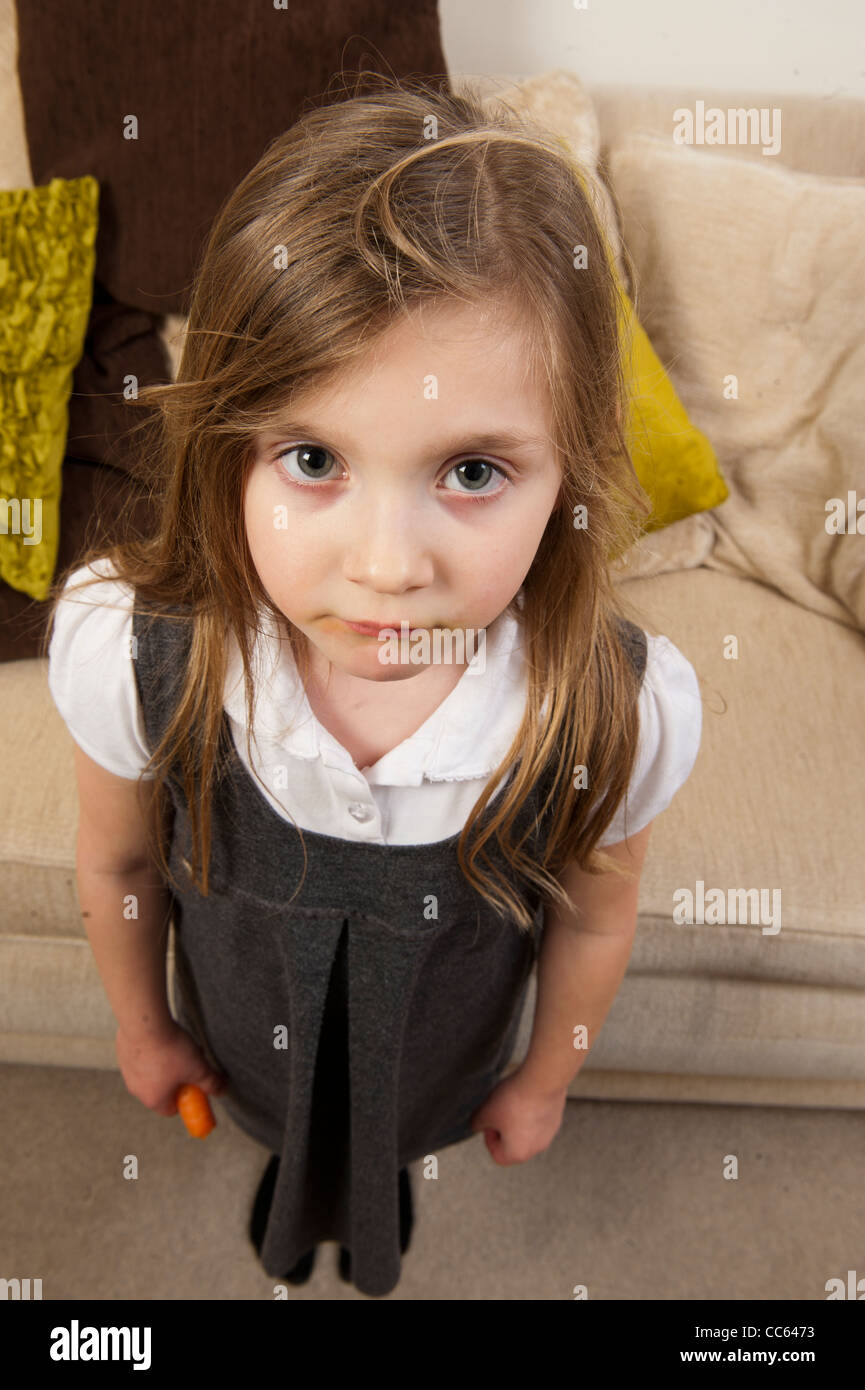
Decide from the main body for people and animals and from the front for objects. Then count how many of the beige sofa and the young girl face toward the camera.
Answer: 2

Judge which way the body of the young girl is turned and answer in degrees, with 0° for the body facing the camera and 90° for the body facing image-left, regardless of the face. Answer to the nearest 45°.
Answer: approximately 0°
